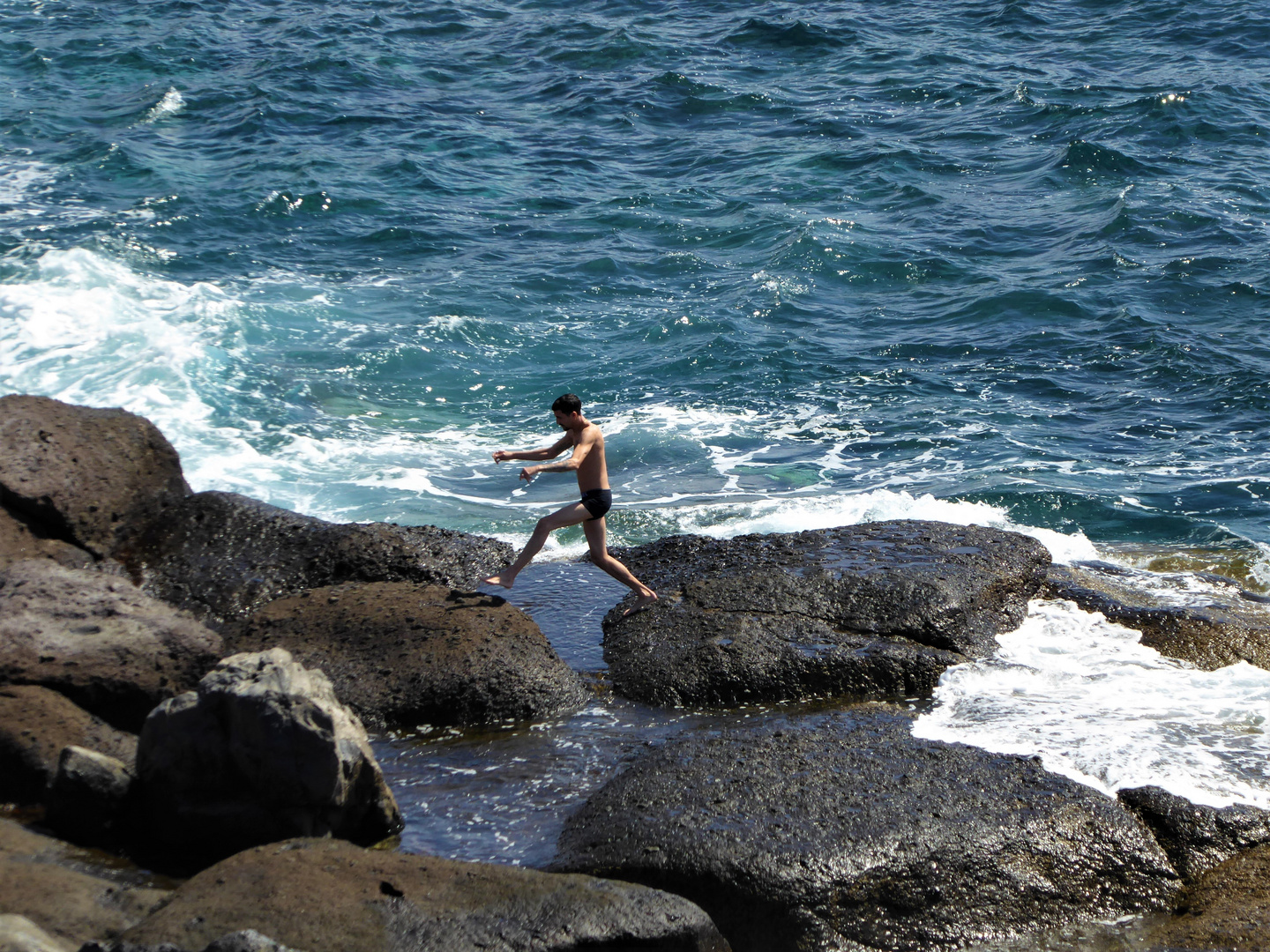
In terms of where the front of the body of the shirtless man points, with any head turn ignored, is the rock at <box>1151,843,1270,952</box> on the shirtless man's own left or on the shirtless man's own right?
on the shirtless man's own left

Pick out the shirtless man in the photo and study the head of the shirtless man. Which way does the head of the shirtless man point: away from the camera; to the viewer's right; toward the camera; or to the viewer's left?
to the viewer's left

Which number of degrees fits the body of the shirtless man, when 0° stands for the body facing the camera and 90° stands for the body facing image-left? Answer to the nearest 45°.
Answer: approximately 90°

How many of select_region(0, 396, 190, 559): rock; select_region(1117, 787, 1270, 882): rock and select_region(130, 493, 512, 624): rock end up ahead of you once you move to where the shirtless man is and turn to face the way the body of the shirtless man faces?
2

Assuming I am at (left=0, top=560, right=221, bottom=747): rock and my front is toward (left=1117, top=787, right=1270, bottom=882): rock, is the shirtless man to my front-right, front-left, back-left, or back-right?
front-left

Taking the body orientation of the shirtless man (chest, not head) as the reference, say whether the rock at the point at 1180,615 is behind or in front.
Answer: behind

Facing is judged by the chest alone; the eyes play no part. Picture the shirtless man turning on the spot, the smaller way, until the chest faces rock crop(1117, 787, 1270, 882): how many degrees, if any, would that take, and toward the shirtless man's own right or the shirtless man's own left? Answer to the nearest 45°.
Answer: approximately 135° to the shirtless man's own left
